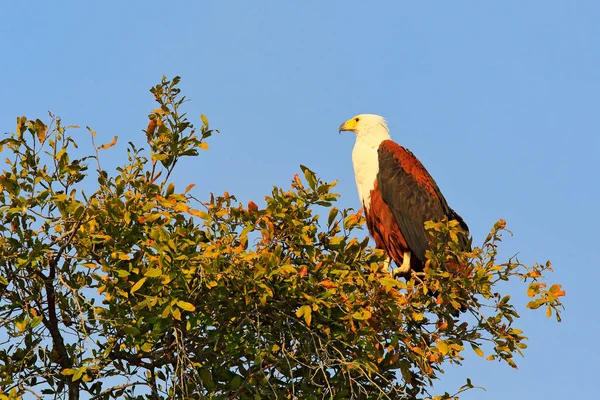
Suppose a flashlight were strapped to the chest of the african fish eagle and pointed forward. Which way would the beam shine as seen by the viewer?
to the viewer's left
